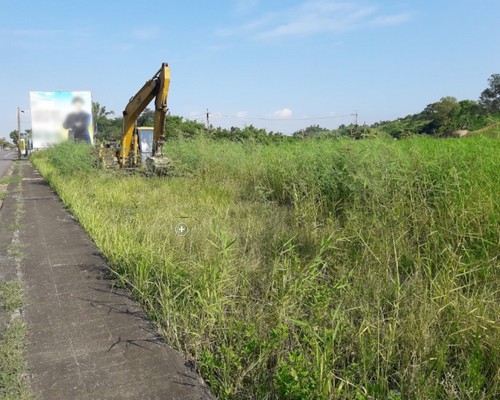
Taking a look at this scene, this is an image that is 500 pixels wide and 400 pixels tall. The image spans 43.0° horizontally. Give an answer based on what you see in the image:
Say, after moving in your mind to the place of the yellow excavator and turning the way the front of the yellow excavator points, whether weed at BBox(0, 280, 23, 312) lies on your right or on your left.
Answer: on your right

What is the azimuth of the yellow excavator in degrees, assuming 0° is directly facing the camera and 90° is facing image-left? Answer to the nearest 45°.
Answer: approximately 315°

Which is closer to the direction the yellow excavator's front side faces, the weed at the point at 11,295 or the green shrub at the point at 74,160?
the weed

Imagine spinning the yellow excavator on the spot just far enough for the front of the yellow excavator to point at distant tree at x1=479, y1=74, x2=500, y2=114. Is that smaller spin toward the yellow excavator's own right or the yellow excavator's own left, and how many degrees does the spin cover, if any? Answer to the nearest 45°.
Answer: approximately 90° to the yellow excavator's own left
